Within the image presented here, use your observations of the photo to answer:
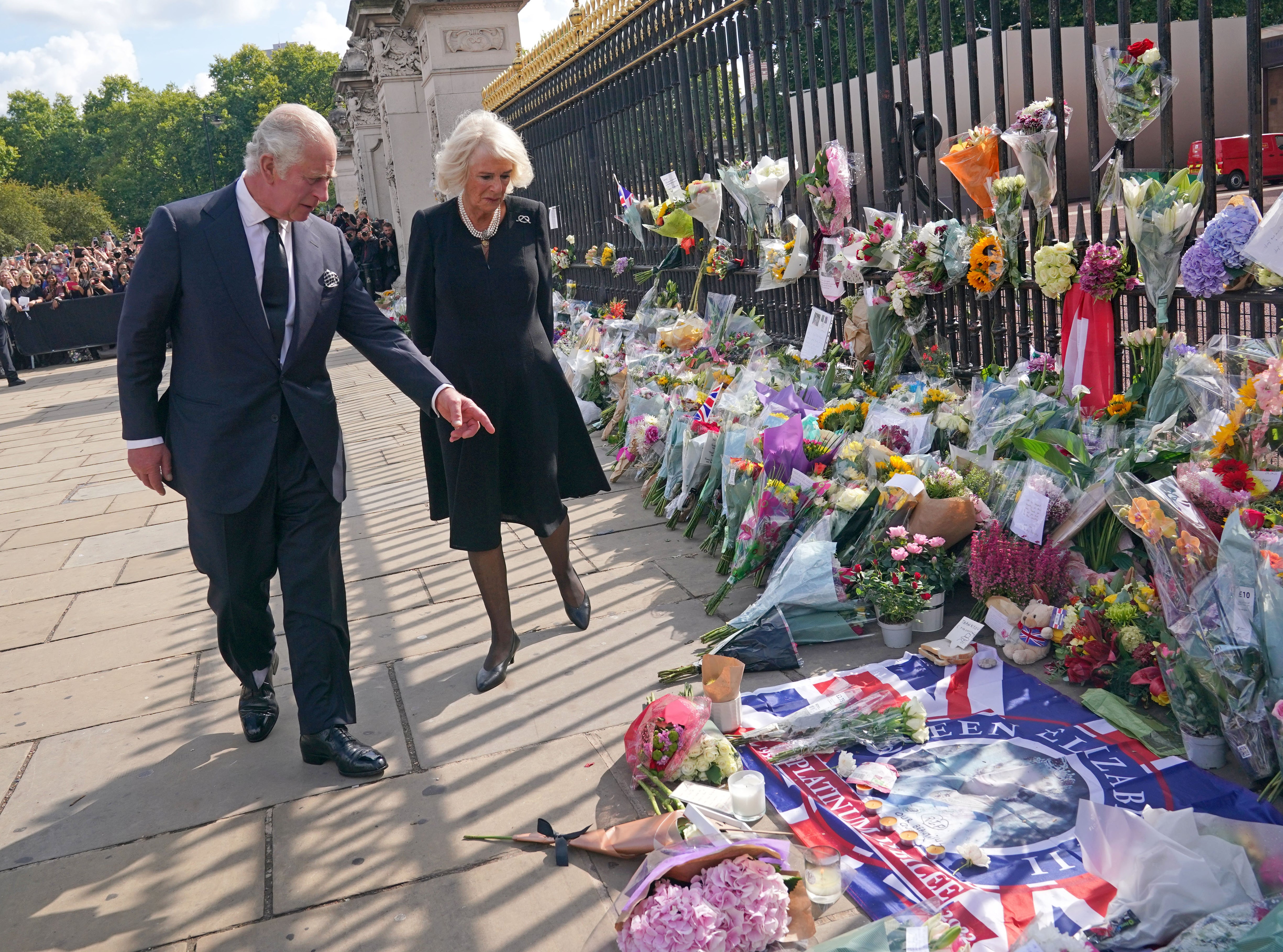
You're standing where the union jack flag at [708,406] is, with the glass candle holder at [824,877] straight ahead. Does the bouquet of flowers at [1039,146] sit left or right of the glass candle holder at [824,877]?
left

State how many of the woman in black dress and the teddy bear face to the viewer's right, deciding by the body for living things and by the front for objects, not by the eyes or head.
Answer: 0

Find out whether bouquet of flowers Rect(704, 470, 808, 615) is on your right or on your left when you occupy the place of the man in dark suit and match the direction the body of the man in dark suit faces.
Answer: on your left

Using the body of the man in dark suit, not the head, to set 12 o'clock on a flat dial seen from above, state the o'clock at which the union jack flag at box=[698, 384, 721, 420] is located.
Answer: The union jack flag is roughly at 9 o'clock from the man in dark suit.

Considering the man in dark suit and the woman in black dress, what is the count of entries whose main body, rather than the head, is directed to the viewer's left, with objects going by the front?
0

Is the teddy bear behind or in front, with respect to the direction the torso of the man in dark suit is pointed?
in front

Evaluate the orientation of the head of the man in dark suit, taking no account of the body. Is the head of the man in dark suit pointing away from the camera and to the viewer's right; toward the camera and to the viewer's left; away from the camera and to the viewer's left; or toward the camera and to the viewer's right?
toward the camera and to the viewer's right

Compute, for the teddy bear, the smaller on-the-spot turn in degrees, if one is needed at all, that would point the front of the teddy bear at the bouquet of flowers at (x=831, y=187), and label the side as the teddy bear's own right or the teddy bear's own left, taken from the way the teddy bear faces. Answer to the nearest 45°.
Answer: approximately 135° to the teddy bear's own right

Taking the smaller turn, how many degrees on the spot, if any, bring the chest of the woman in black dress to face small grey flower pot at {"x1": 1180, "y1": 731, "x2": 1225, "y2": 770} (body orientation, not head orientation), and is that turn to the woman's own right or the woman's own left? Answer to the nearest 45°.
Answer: approximately 45° to the woman's own left

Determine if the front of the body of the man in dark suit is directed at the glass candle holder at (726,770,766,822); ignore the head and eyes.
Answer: yes

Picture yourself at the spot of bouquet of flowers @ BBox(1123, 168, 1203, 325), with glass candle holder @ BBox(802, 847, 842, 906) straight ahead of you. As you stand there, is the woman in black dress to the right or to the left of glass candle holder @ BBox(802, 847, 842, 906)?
right

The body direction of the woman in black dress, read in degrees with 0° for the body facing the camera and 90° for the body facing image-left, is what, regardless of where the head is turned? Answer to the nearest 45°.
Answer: approximately 0°

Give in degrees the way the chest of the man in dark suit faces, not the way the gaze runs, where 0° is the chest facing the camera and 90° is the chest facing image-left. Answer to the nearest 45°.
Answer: approximately 315°

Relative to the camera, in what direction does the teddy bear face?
facing the viewer and to the left of the viewer
